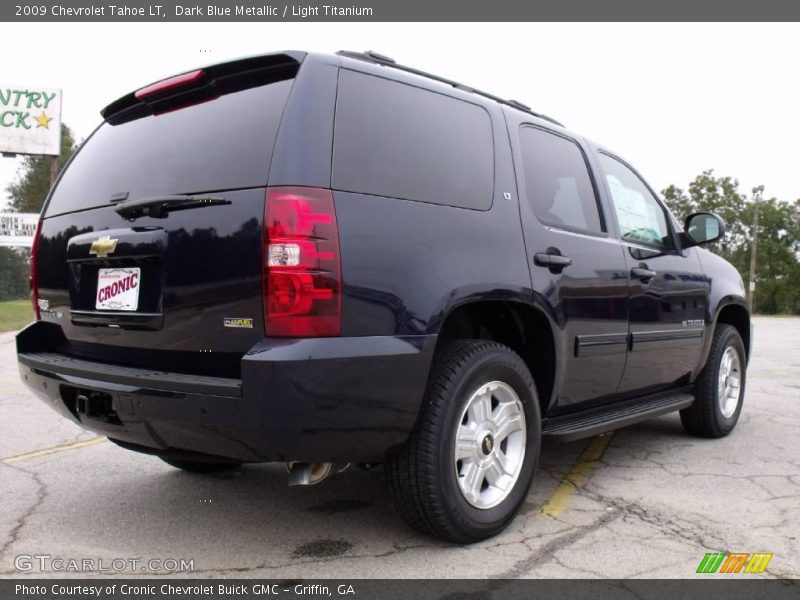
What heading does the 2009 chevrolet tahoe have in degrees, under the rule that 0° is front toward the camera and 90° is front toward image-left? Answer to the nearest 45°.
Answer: approximately 225°

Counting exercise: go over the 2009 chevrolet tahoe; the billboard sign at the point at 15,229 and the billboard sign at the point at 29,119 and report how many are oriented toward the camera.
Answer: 2

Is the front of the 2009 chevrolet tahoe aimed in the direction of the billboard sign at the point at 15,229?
no

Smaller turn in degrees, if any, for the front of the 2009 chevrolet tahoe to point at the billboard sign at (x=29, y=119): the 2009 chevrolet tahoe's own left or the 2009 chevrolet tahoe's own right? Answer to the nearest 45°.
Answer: approximately 90° to the 2009 chevrolet tahoe's own left

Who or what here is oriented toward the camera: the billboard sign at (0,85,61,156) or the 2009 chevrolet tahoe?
the billboard sign

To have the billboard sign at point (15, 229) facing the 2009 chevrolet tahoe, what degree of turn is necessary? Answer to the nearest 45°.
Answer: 0° — it already faces it

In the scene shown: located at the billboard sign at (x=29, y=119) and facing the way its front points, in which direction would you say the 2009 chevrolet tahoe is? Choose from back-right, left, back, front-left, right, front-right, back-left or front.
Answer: front

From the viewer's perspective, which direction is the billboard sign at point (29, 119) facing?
toward the camera

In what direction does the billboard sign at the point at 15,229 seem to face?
toward the camera

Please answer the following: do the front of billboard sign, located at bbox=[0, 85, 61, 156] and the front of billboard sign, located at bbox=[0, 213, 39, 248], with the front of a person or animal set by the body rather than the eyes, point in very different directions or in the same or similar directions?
same or similar directions

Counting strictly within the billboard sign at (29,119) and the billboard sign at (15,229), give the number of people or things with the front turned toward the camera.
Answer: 2
